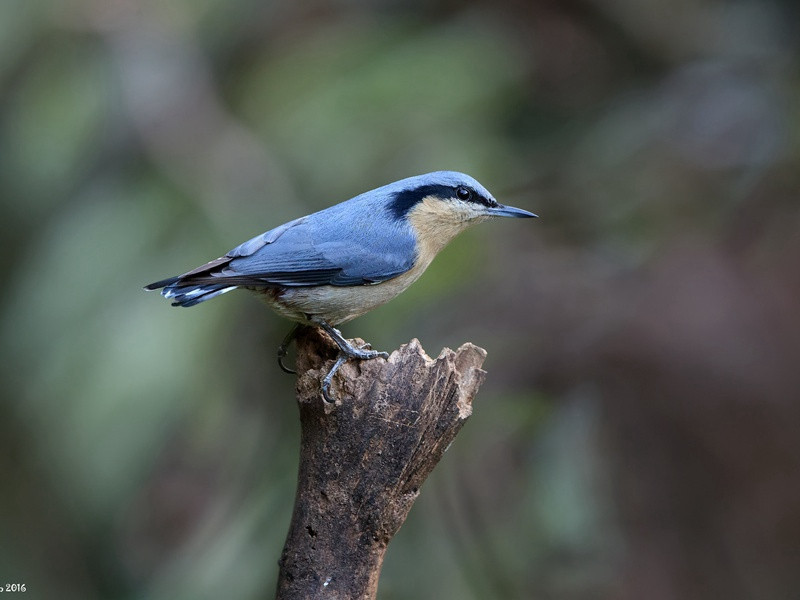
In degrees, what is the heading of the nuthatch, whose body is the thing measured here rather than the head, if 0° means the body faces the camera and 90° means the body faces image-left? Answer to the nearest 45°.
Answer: approximately 270°
